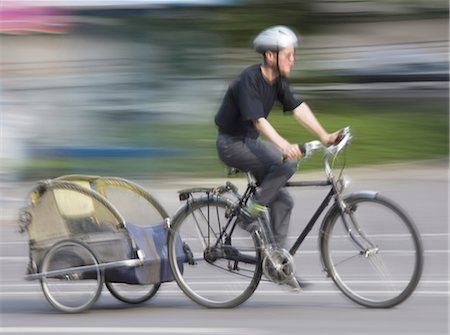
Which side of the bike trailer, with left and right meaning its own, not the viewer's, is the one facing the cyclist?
front

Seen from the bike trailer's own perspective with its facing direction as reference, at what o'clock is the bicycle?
The bicycle is roughly at 11 o'clock from the bike trailer.

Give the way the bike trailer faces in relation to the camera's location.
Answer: facing the viewer and to the right of the viewer

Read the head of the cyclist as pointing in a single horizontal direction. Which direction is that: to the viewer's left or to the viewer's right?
to the viewer's right
